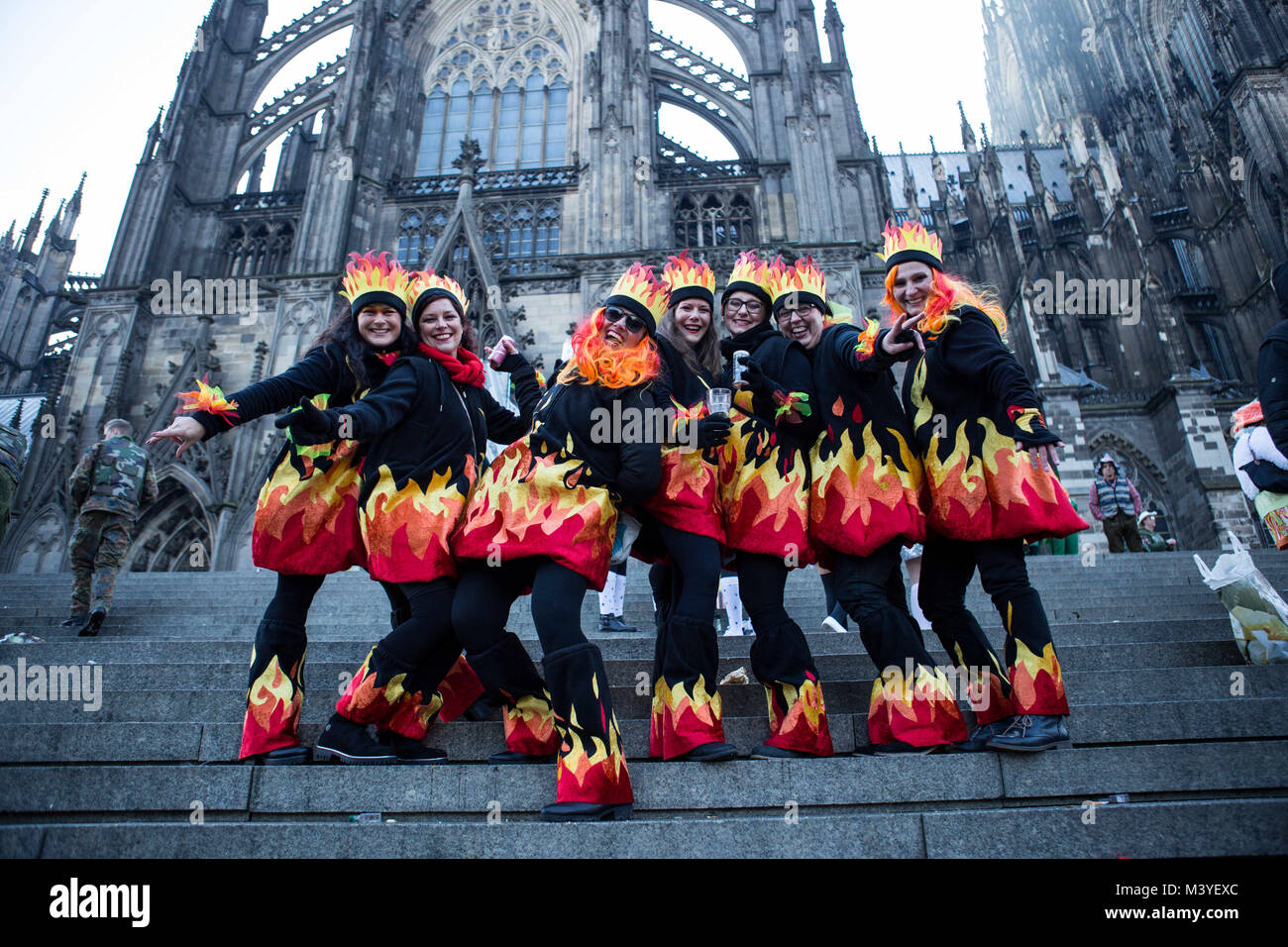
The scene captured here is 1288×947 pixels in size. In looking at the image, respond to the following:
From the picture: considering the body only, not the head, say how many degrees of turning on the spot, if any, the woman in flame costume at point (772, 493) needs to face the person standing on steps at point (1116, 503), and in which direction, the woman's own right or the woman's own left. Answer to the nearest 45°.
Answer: approximately 180°

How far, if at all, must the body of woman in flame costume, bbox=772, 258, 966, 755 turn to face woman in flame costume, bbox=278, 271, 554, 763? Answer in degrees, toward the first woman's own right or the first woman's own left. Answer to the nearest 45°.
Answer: approximately 45° to the first woman's own right

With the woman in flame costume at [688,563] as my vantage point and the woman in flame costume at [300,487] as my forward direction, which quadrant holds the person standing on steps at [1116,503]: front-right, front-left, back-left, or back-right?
back-right

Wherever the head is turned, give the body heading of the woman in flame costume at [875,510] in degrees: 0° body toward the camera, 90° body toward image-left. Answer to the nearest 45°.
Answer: approximately 45°

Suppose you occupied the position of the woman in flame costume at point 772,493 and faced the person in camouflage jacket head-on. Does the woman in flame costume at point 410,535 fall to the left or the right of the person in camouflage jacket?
left

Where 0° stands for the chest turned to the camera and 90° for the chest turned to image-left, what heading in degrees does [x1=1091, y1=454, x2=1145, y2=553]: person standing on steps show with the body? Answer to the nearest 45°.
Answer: approximately 0°

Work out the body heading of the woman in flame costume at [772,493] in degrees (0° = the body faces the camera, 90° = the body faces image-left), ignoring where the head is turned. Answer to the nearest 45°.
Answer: approximately 45°
